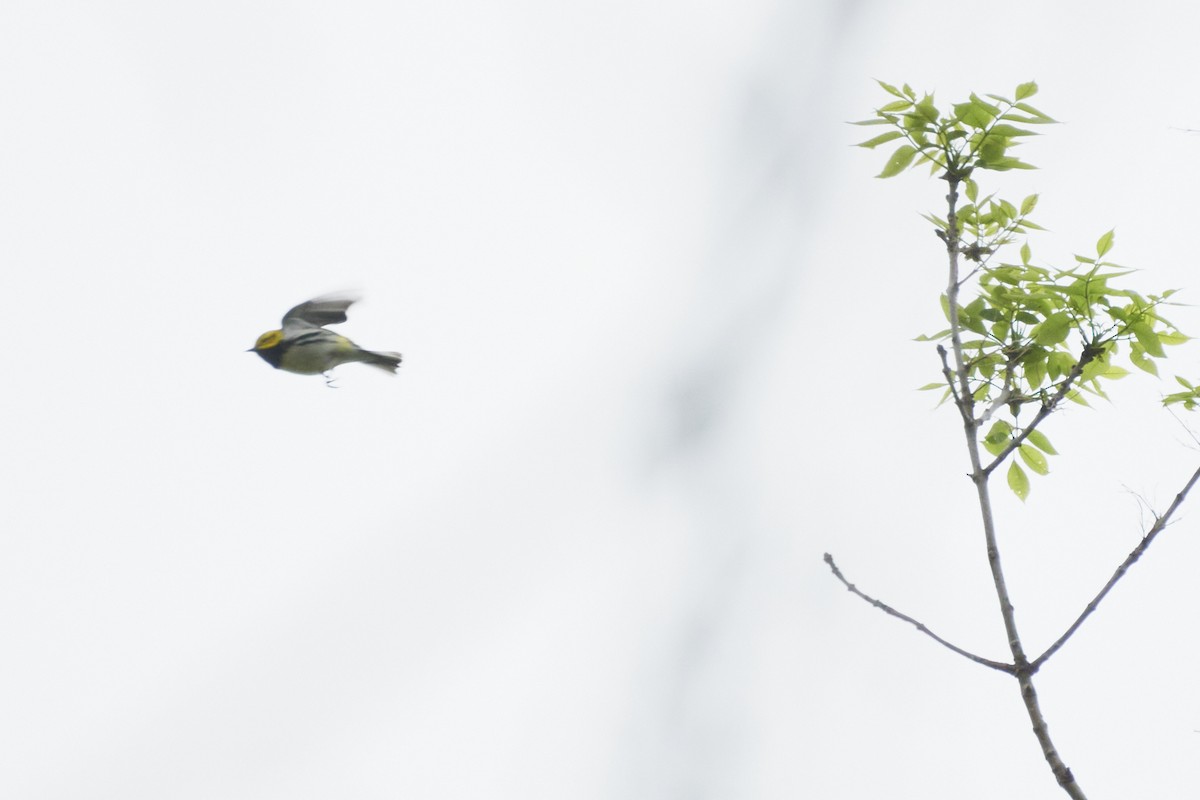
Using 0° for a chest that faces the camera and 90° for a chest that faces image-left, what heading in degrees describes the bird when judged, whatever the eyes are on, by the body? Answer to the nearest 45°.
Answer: approximately 90°
